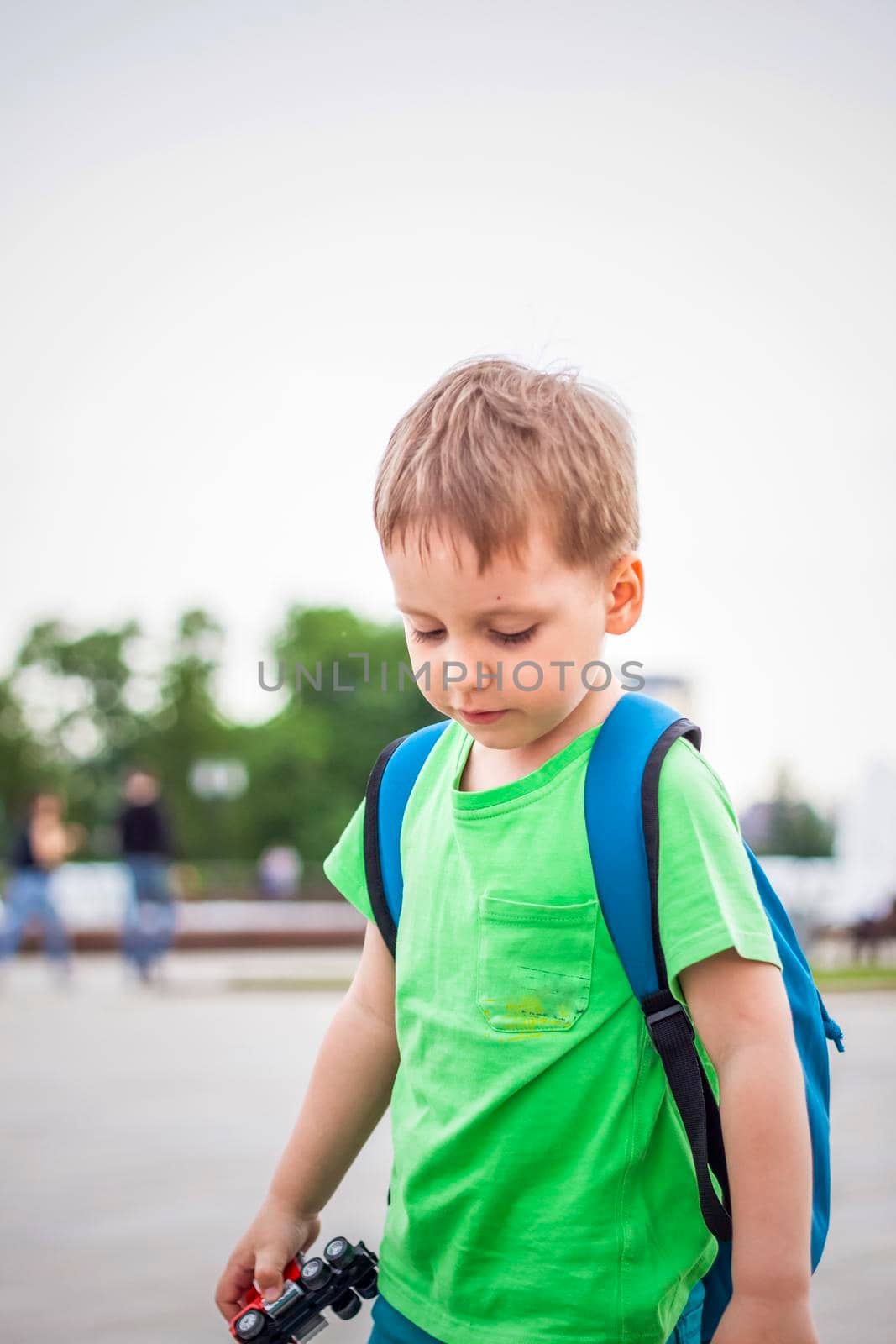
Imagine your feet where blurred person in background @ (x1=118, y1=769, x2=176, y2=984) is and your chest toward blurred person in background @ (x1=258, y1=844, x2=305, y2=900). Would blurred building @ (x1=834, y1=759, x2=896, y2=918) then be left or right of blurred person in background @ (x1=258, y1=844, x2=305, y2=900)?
right

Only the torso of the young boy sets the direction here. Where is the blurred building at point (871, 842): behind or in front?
behind

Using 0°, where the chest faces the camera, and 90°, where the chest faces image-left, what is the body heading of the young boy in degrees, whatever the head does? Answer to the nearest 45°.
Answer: approximately 45°

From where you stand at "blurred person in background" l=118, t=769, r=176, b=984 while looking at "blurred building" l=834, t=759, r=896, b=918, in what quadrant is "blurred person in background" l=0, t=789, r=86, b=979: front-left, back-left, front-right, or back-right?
back-left

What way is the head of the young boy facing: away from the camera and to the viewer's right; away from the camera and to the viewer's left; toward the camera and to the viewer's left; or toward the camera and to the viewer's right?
toward the camera and to the viewer's left

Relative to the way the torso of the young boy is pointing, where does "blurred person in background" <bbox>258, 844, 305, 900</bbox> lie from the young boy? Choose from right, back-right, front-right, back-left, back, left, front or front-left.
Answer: back-right
